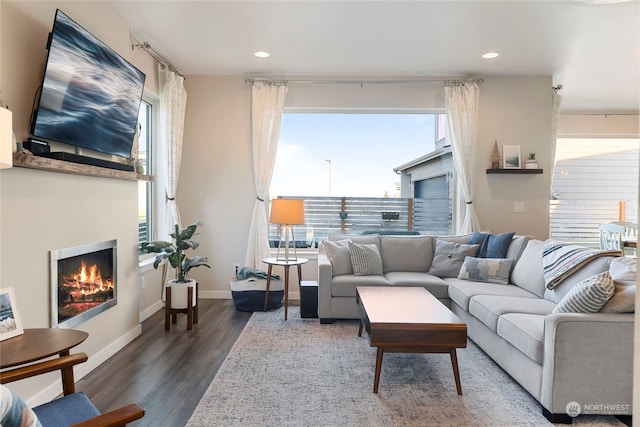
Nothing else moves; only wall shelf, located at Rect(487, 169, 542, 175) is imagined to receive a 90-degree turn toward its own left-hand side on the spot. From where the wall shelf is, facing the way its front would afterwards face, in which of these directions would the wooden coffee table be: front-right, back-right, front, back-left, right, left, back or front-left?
right

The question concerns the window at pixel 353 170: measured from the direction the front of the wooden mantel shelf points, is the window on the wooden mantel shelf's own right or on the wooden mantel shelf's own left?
on the wooden mantel shelf's own left

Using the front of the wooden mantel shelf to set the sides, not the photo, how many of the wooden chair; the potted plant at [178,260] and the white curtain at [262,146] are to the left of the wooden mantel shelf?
2

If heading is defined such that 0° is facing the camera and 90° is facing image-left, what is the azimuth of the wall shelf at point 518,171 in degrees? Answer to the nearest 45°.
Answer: approximately 0°

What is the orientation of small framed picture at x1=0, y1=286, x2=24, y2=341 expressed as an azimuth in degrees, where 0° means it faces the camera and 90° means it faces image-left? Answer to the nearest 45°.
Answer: approximately 315°

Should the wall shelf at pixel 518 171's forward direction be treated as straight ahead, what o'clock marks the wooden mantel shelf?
The wooden mantel shelf is roughly at 1 o'clock from the wall shelf.

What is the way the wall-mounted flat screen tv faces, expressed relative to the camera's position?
facing the viewer and to the right of the viewer

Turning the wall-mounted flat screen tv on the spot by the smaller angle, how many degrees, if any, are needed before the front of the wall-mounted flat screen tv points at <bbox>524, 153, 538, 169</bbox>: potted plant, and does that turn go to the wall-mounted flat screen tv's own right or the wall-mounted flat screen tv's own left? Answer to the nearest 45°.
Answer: approximately 45° to the wall-mounted flat screen tv's own left

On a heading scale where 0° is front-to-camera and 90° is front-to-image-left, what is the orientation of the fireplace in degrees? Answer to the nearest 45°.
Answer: approximately 315°

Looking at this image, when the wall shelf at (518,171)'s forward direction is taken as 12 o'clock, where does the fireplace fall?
The fireplace is roughly at 1 o'clock from the wall shelf.

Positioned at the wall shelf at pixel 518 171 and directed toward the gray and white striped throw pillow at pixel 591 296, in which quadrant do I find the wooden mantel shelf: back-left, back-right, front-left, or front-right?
front-right

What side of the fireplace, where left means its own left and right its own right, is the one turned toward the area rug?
front

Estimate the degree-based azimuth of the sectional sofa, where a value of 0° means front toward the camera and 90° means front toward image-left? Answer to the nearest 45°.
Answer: approximately 45°

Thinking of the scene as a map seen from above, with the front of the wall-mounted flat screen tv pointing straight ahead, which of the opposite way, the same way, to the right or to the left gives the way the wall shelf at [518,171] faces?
to the right

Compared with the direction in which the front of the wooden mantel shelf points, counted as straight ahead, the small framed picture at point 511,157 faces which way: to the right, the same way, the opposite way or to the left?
to the right

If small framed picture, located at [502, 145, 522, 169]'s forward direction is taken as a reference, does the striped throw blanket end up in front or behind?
in front

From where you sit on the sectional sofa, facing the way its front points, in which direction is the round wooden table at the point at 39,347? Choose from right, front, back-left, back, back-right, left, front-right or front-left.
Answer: front

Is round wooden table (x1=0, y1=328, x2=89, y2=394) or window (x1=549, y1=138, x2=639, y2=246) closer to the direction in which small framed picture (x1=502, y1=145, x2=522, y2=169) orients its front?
the round wooden table

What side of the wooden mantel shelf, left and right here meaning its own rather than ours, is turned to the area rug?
front

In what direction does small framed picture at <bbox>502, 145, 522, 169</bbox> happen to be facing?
toward the camera

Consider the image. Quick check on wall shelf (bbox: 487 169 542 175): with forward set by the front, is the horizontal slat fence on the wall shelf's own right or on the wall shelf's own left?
on the wall shelf's own right
